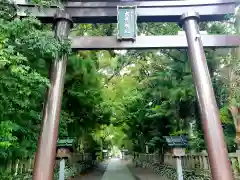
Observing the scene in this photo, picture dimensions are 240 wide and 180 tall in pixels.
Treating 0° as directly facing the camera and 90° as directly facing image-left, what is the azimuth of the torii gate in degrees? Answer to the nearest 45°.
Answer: approximately 0°
